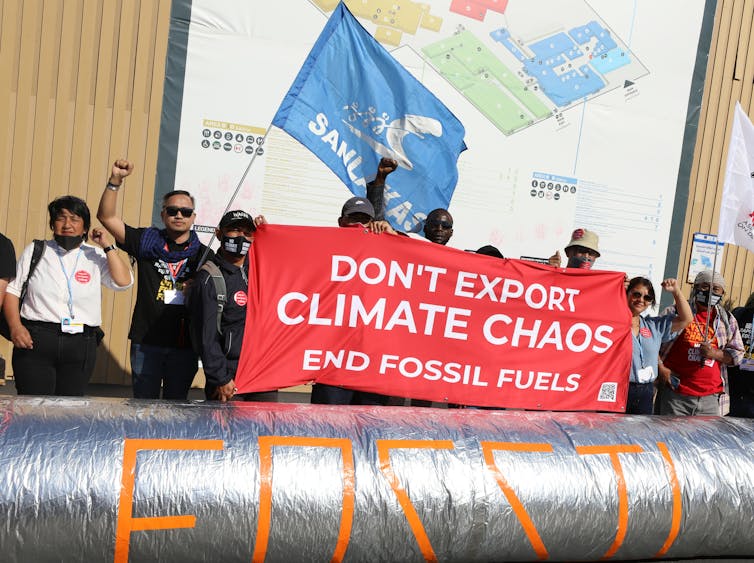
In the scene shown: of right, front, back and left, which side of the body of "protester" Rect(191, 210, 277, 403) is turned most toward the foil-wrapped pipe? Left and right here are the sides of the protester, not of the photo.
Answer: front

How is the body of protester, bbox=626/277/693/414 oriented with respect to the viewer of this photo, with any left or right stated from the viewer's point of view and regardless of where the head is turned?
facing the viewer

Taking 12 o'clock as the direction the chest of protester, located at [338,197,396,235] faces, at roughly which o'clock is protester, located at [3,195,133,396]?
protester, located at [3,195,133,396] is roughly at 3 o'clock from protester, located at [338,197,396,235].

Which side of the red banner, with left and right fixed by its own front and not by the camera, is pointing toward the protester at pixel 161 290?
right

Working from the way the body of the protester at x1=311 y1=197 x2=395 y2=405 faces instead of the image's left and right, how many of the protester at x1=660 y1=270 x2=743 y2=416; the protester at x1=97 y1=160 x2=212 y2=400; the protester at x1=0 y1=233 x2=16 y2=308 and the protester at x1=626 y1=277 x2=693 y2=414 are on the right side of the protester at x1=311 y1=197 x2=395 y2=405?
2

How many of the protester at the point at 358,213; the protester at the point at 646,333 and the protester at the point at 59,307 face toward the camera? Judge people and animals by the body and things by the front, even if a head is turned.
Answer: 3

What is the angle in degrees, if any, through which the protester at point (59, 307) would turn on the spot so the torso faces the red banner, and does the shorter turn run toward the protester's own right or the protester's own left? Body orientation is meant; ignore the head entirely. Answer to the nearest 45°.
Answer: approximately 90° to the protester's own left

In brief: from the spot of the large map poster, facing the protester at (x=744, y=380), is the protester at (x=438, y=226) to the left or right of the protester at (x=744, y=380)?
right

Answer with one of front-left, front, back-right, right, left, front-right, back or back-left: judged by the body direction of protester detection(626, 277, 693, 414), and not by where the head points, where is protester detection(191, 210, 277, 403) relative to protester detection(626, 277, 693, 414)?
front-right

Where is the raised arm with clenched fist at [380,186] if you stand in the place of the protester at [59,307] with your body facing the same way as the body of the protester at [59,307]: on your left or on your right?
on your left

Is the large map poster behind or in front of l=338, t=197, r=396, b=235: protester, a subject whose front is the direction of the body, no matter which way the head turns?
behind

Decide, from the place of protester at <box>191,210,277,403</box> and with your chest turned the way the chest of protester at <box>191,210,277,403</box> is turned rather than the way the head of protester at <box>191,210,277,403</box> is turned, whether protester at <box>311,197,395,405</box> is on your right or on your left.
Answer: on your left

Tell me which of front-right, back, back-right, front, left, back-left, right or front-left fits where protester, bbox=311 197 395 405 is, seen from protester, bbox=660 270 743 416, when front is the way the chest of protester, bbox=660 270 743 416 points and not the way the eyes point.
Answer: front-right

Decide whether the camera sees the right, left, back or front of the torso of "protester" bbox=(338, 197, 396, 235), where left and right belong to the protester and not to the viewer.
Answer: front
